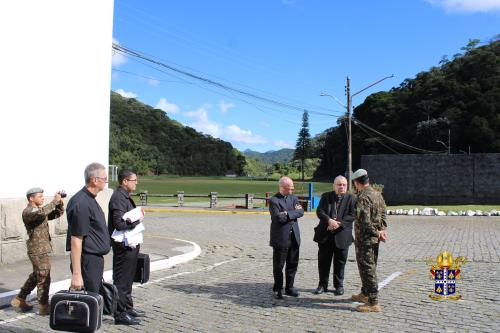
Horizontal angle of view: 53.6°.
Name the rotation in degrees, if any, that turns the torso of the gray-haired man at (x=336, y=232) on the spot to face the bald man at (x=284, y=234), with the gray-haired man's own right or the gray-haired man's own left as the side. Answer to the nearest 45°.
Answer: approximately 45° to the gray-haired man's own right

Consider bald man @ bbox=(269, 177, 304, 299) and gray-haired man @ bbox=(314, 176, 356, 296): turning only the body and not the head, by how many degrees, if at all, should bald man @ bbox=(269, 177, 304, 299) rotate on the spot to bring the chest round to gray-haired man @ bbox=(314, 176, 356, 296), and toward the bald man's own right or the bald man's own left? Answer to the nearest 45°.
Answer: approximately 90° to the bald man's own left

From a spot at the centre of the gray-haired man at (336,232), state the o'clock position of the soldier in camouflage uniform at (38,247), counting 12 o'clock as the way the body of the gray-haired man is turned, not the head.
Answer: The soldier in camouflage uniform is roughly at 2 o'clock from the gray-haired man.

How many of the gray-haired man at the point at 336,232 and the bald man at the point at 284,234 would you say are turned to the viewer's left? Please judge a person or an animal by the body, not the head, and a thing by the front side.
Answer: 0

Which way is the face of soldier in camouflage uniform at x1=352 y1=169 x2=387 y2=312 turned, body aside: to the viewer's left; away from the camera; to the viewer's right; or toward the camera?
to the viewer's left

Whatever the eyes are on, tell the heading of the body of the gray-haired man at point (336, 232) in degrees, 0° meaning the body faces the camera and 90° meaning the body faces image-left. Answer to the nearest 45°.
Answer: approximately 0°
